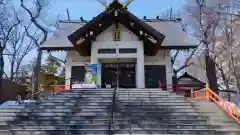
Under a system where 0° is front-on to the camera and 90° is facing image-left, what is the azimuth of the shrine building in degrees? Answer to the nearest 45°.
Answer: approximately 0°

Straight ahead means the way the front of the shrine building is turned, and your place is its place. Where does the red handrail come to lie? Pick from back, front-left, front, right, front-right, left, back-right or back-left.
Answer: front-left
